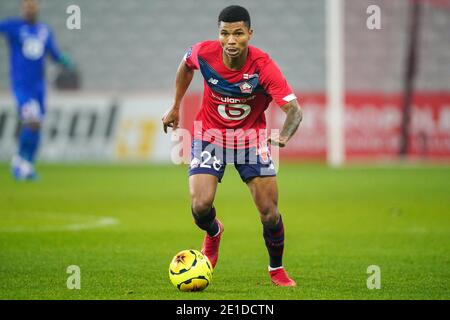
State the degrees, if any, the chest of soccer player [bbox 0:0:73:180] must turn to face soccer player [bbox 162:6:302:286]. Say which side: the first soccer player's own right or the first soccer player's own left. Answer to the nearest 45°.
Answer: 0° — they already face them

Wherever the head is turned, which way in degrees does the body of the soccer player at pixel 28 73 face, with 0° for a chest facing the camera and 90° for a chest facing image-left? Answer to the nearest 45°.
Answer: approximately 0°

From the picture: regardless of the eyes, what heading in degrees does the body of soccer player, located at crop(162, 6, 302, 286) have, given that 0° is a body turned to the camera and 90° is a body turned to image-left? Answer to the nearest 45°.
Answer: approximately 0°

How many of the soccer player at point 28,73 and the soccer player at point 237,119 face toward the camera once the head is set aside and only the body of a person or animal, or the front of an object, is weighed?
2
